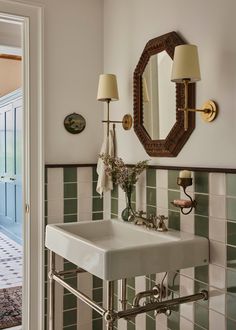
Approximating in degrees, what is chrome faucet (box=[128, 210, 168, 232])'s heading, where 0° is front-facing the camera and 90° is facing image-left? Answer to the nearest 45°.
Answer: approximately 45°

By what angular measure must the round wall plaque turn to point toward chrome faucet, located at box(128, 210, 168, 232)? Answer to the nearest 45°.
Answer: approximately 45° to its left
